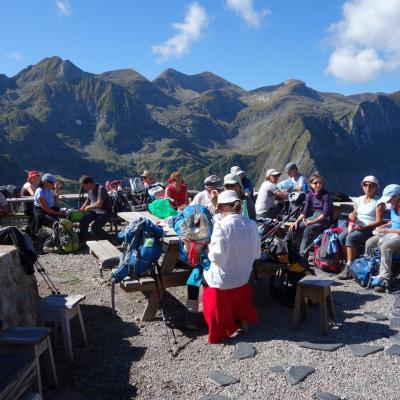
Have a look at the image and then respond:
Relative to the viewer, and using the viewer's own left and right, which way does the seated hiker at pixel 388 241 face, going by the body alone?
facing to the left of the viewer

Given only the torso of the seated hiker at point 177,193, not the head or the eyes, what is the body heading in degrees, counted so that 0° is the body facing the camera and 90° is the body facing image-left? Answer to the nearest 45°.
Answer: approximately 0°

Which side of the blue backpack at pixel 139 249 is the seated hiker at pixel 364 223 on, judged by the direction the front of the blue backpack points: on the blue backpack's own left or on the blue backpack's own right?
on the blue backpack's own left

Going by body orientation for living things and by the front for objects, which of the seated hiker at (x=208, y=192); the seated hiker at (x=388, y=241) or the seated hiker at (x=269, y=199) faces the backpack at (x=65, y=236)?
the seated hiker at (x=388, y=241)

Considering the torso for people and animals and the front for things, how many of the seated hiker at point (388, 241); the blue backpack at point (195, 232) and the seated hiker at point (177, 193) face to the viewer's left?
1

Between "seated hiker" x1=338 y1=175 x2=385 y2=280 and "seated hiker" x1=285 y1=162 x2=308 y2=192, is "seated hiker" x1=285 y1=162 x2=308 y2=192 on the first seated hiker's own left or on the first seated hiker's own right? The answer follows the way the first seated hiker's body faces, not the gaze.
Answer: on the first seated hiker's own right
